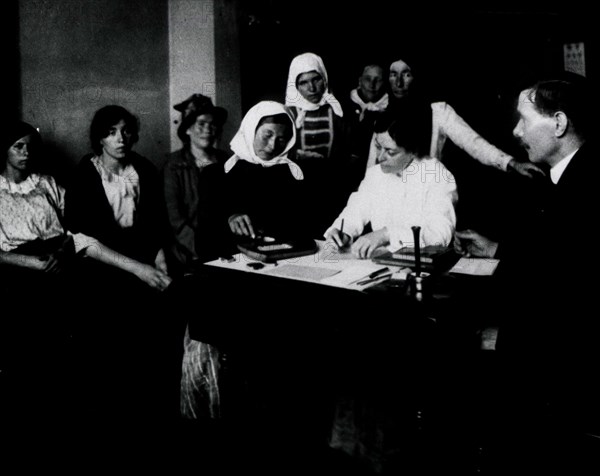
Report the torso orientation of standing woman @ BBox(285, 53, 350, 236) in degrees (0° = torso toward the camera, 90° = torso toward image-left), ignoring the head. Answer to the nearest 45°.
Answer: approximately 0°

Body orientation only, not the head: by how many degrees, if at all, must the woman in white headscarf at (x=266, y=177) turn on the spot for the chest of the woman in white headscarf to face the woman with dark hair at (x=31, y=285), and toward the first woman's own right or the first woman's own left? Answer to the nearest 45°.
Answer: approximately 90° to the first woman's own right

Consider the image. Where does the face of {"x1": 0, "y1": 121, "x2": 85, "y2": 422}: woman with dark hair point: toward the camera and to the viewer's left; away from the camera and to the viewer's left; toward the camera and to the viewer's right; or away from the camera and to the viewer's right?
toward the camera and to the viewer's right

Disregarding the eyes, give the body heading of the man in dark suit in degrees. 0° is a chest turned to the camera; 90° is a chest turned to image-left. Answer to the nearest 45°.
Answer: approximately 90°

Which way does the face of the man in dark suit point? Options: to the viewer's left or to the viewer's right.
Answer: to the viewer's left

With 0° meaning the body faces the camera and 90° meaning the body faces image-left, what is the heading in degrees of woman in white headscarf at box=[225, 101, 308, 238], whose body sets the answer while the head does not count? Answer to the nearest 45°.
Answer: approximately 0°
